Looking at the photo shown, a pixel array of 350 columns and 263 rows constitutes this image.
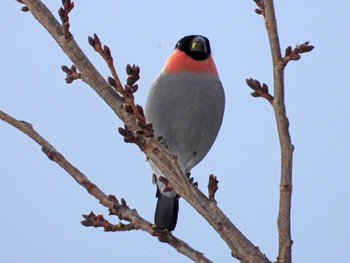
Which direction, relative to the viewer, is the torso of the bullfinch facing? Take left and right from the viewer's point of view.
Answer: facing the viewer
